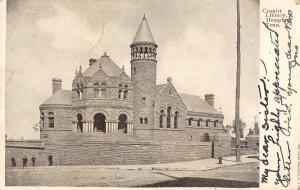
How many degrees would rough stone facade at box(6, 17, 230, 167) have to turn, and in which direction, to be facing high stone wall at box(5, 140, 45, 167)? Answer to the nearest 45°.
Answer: approximately 45° to its right

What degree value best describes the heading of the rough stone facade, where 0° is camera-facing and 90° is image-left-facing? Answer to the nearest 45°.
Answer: approximately 0°
